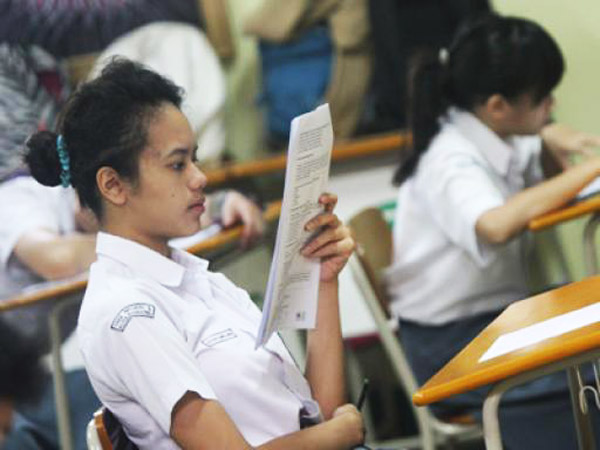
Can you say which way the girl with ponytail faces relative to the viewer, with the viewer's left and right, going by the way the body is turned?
facing to the right of the viewer

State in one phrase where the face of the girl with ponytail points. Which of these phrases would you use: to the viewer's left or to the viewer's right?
to the viewer's right
